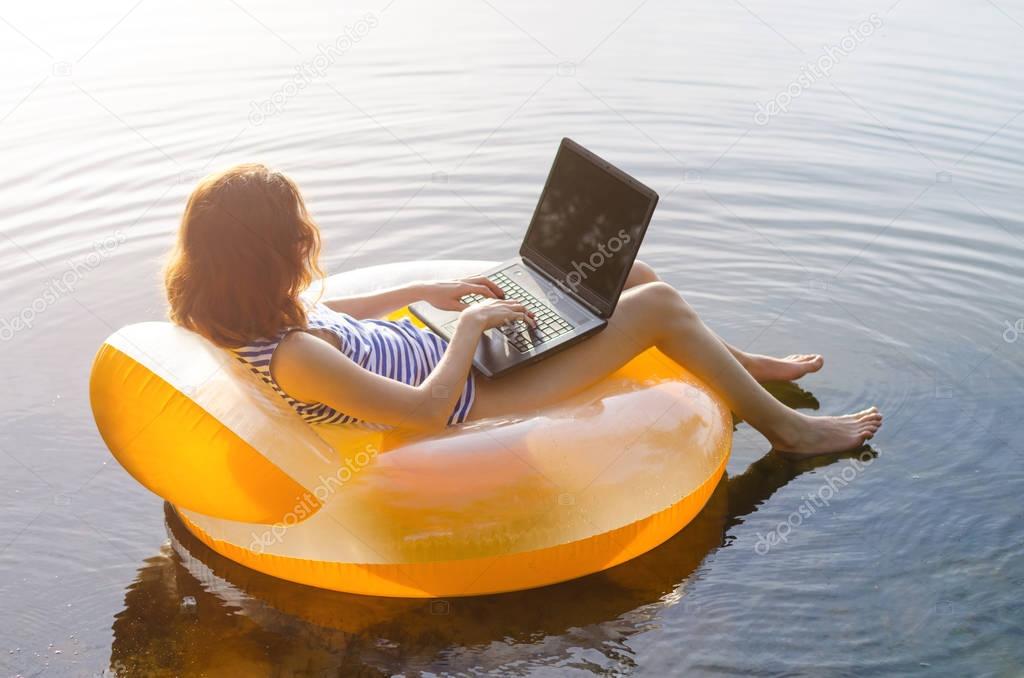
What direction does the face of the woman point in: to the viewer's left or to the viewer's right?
to the viewer's right

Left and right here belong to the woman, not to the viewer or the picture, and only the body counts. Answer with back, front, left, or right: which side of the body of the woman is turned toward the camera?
right

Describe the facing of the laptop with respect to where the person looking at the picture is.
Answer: facing the viewer and to the left of the viewer
